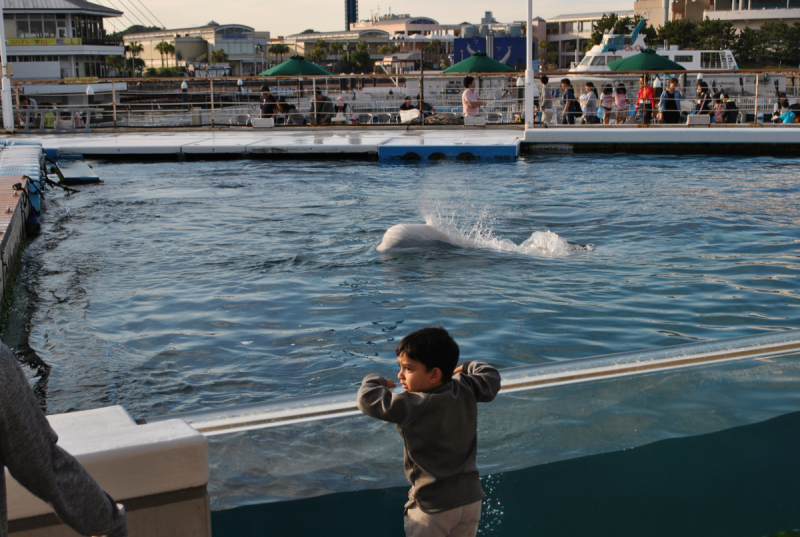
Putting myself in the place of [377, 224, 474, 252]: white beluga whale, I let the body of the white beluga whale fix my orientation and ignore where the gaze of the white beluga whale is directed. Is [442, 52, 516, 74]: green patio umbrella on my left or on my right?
on my right

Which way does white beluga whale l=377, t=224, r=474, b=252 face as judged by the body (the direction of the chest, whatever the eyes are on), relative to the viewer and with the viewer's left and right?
facing to the left of the viewer

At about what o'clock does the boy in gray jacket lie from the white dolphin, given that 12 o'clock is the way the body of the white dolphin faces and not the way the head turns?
The boy in gray jacket is roughly at 9 o'clock from the white dolphin.

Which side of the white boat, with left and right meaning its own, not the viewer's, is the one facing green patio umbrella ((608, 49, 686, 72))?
left

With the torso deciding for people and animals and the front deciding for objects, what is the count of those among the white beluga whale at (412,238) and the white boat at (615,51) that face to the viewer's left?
2

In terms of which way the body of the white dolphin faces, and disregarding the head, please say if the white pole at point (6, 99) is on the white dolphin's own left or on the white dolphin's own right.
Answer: on the white dolphin's own right

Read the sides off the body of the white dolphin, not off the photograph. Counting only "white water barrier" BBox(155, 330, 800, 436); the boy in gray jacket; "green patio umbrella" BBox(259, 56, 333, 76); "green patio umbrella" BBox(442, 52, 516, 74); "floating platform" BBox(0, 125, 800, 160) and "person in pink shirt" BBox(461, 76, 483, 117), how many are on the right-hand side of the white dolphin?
4

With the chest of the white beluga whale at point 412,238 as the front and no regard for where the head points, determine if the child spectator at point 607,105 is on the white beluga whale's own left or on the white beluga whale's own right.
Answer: on the white beluga whale's own right

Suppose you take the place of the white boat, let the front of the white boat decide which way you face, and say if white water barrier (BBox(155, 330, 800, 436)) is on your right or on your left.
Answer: on your left

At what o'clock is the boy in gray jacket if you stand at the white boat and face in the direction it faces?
The boy in gray jacket is roughly at 9 o'clock from the white boat.

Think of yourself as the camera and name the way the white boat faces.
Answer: facing to the left of the viewer

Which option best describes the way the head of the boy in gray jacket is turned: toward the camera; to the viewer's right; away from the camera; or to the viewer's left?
to the viewer's left

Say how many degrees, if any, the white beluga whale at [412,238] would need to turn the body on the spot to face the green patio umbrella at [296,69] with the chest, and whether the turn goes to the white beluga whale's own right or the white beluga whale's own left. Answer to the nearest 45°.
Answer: approximately 90° to the white beluga whale's own right
